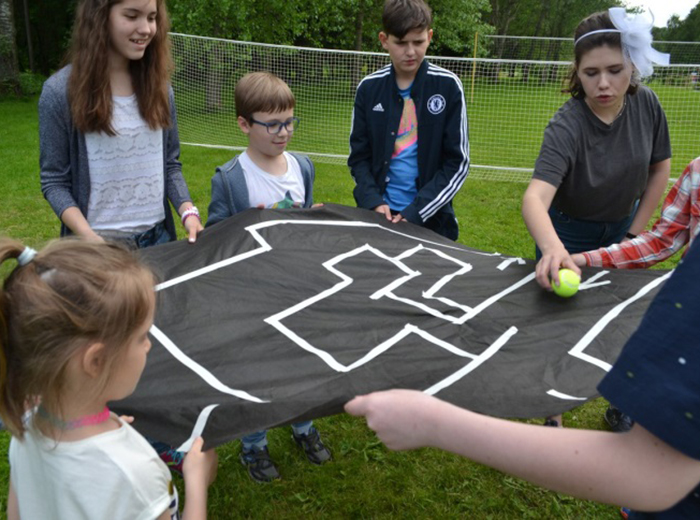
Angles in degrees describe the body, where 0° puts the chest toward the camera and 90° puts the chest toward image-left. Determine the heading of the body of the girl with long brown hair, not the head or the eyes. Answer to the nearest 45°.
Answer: approximately 315°

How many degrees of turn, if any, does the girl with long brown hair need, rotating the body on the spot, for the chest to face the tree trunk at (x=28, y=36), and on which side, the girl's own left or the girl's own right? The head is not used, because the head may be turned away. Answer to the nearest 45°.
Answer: approximately 135° to the girl's own left

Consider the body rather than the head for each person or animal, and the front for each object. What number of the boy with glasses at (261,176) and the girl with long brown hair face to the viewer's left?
0

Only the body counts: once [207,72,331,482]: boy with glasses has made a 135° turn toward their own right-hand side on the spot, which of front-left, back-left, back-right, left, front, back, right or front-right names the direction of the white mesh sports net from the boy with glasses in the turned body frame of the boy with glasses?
right

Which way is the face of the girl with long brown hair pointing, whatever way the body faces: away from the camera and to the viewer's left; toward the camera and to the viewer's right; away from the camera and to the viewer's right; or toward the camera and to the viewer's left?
toward the camera and to the viewer's right

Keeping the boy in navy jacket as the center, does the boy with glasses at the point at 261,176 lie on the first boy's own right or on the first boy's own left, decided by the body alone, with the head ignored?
on the first boy's own right

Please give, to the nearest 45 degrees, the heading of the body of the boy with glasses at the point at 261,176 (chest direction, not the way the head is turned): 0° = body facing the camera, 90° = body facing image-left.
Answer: approximately 315°

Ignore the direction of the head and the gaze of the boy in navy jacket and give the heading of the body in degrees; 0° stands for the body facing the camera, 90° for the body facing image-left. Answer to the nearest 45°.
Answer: approximately 0°

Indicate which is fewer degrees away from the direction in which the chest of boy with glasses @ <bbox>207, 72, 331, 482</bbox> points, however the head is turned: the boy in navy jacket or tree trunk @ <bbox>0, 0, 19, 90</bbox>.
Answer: the boy in navy jacket

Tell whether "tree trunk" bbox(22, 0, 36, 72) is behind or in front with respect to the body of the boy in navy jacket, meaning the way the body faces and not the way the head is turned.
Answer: behind

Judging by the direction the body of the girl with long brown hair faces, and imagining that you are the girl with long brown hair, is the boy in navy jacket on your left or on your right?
on your left
